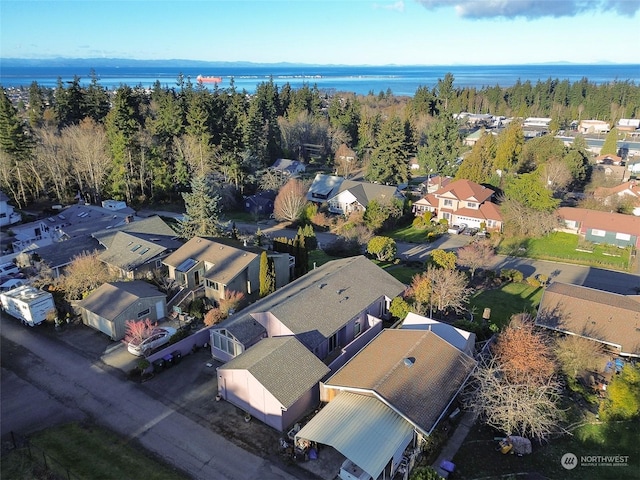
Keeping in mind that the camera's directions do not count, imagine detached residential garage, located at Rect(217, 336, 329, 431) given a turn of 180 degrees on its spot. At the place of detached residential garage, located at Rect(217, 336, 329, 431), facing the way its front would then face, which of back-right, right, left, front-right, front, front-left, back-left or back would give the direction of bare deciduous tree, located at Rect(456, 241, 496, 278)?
front

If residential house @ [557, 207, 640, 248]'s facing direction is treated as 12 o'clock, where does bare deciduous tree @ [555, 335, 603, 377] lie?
The bare deciduous tree is roughly at 12 o'clock from the residential house.

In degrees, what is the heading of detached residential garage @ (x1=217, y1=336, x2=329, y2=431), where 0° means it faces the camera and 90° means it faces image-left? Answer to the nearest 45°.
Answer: approximately 45°

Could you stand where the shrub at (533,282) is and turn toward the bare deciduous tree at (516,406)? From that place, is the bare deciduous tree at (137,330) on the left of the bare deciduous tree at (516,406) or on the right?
right

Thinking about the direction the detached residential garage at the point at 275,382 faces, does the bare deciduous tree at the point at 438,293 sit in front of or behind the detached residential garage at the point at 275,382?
behind

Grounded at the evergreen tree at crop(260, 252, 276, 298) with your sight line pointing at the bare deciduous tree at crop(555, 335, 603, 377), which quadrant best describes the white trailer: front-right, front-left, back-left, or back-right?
back-right

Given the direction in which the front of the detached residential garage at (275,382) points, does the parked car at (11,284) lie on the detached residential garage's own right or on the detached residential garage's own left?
on the detached residential garage's own right

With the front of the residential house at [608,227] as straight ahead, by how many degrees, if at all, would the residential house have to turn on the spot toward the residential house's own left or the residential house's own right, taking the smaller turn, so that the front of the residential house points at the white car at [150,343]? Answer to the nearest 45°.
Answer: approximately 45° to the residential house's own right

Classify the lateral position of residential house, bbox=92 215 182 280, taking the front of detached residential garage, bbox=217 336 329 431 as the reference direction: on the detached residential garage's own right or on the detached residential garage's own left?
on the detached residential garage's own right

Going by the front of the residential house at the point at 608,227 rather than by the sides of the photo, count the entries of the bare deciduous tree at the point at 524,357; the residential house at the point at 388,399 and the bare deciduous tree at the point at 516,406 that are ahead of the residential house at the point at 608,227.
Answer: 3

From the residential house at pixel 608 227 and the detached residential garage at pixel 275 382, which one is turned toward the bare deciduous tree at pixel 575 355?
the residential house at pixel 608 227

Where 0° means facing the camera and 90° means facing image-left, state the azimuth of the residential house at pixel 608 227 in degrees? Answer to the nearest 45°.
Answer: approximately 0°

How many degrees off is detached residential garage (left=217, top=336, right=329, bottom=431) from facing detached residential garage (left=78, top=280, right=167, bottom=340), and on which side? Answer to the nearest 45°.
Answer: approximately 90° to its right

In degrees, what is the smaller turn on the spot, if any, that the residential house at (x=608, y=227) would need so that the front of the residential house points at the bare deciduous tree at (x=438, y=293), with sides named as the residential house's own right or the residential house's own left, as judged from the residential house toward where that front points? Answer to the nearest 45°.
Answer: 0° — it already faces it
